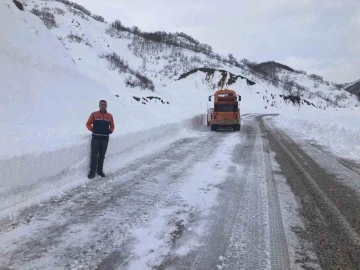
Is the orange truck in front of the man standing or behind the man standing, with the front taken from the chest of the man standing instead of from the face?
behind

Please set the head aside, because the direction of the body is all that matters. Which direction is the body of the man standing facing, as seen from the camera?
toward the camera
